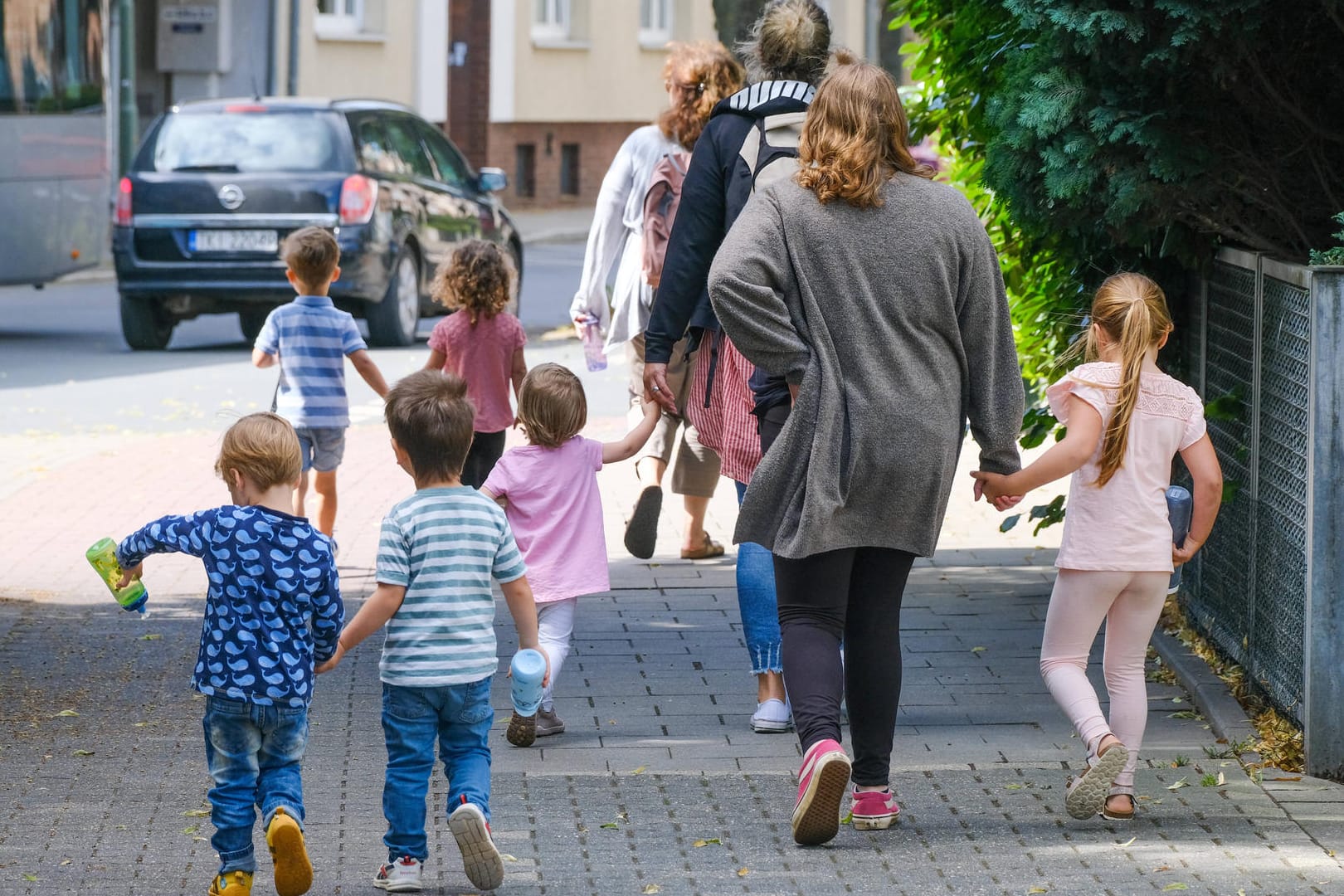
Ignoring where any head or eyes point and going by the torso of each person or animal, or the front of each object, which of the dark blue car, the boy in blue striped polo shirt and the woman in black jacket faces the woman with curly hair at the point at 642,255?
the woman in black jacket

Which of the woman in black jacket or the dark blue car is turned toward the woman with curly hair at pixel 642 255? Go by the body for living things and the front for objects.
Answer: the woman in black jacket

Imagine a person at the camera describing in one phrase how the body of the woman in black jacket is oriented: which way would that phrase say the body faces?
away from the camera

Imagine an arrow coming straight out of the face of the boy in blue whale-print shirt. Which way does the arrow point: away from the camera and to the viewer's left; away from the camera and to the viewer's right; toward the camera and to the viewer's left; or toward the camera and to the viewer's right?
away from the camera and to the viewer's left

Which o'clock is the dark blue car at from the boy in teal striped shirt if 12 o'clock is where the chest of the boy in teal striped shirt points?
The dark blue car is roughly at 12 o'clock from the boy in teal striped shirt.

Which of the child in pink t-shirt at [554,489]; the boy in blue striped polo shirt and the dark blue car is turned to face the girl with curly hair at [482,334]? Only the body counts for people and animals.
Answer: the child in pink t-shirt

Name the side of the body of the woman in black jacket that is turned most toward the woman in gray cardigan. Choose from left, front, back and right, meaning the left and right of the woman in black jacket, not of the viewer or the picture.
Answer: back

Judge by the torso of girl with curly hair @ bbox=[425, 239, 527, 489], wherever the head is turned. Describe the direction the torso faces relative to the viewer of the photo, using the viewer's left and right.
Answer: facing away from the viewer

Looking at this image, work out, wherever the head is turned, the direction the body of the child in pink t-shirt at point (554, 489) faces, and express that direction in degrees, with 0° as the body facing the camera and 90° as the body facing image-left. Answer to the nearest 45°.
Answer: approximately 180°

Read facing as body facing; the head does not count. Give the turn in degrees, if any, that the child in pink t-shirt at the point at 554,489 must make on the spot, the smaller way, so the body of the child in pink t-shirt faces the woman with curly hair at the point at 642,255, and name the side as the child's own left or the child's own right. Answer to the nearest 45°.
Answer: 0° — they already face them

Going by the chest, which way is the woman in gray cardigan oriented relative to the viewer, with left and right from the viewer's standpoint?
facing away from the viewer

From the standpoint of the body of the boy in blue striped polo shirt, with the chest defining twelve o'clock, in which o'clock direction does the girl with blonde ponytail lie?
The girl with blonde ponytail is roughly at 5 o'clock from the boy in blue striped polo shirt.

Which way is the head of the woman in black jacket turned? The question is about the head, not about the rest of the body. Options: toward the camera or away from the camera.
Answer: away from the camera

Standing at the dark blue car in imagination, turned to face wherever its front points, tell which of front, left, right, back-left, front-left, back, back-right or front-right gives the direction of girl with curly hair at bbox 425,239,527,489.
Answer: back-right

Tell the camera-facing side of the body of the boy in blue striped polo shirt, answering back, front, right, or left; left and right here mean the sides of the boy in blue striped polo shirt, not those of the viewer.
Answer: back

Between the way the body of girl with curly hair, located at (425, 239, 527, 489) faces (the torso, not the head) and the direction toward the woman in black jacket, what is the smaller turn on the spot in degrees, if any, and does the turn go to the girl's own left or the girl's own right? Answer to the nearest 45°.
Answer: approximately 180°

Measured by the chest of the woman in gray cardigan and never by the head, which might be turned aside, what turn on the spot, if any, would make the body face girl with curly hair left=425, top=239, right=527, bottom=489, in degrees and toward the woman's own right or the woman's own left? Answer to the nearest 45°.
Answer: approximately 45° to the woman's own left
